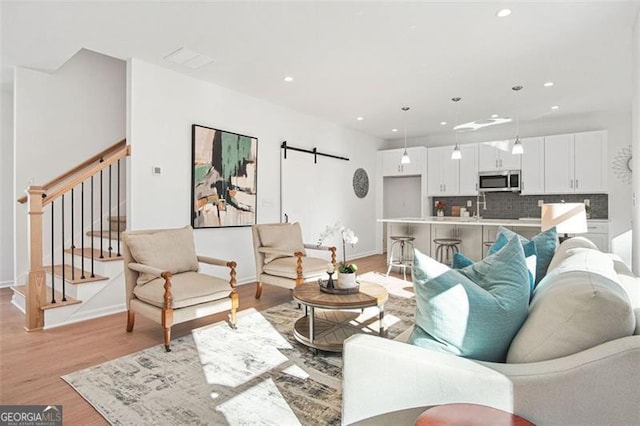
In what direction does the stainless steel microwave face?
toward the camera

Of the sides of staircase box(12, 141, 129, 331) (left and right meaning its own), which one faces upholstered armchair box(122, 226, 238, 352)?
left

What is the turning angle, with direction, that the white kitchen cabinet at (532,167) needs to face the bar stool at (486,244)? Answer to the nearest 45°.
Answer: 0° — it already faces it

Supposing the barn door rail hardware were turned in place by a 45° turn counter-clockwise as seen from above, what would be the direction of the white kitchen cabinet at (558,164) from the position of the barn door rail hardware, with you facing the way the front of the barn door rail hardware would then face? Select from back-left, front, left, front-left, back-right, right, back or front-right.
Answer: front

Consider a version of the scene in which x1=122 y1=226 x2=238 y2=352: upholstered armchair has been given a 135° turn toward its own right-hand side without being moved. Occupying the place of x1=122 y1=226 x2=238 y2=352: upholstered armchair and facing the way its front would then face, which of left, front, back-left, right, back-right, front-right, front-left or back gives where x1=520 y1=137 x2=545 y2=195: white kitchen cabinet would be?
back

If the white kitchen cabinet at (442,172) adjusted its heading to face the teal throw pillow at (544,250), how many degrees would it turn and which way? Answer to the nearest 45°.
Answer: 0° — it already faces it

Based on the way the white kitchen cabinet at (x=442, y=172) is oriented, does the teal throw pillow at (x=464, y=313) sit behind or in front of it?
in front

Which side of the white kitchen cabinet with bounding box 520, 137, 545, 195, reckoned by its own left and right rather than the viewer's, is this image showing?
front

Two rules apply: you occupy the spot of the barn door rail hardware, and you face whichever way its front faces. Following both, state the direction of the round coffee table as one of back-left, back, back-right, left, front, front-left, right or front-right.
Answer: front-right

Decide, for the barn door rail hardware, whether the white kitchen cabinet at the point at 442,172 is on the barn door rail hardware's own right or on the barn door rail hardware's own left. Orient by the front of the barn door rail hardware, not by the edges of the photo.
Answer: on the barn door rail hardware's own left

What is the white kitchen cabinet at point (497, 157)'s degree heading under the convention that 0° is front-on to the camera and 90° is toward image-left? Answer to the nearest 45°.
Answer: approximately 0°

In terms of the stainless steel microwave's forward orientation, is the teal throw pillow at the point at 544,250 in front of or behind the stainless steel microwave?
in front

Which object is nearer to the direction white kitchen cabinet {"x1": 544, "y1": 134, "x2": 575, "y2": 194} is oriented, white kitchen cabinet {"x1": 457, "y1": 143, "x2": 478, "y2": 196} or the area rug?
the area rug

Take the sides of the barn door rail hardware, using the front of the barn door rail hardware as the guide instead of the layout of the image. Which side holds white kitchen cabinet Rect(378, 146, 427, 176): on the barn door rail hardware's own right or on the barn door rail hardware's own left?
on the barn door rail hardware's own left

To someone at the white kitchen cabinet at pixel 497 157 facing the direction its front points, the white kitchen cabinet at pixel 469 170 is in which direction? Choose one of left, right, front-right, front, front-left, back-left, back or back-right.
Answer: right

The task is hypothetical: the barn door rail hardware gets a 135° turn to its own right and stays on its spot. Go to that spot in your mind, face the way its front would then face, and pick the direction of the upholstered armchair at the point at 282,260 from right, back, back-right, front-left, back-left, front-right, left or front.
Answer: left

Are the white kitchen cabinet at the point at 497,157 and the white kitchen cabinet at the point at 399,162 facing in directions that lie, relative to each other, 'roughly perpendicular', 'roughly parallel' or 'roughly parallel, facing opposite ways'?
roughly parallel

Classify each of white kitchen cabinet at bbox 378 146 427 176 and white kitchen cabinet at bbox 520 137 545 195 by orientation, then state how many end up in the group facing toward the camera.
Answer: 2

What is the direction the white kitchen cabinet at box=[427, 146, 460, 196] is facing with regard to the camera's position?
facing the viewer

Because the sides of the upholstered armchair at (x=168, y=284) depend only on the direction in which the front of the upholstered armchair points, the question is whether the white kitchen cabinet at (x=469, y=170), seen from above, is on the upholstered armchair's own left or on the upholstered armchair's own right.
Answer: on the upholstered armchair's own left

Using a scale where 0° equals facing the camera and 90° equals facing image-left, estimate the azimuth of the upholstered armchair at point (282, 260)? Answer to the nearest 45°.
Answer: approximately 315°

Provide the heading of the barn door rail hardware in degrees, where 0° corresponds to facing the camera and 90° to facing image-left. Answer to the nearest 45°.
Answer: approximately 315°
